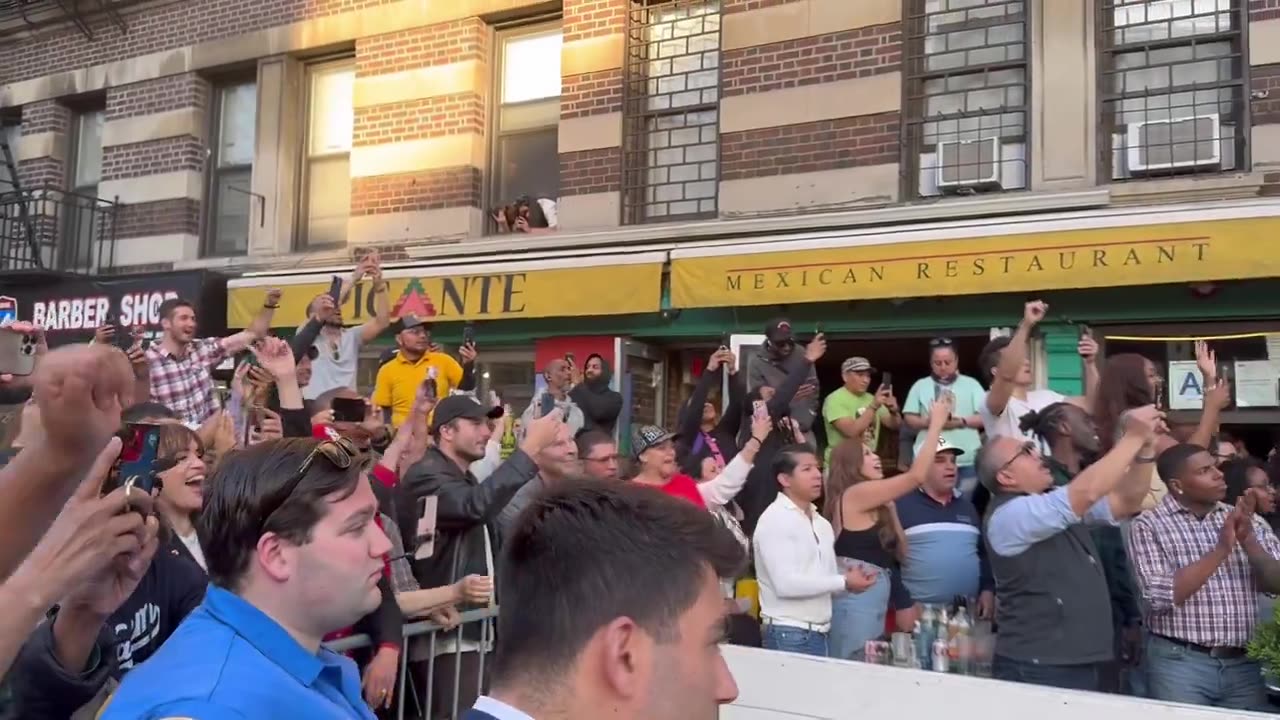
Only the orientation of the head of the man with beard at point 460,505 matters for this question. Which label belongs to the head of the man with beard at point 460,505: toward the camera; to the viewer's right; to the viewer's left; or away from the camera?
to the viewer's right

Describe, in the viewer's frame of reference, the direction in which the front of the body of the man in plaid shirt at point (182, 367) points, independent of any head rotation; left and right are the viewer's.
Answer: facing the viewer and to the right of the viewer

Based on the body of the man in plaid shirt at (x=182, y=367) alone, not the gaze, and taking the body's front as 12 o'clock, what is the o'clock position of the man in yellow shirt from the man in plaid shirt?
The man in yellow shirt is roughly at 10 o'clock from the man in plaid shirt.

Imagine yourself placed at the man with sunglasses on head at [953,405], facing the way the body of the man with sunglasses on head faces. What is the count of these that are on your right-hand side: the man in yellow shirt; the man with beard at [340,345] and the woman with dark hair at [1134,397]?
2

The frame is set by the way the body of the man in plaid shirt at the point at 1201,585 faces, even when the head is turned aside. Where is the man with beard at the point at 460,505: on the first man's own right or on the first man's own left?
on the first man's own right

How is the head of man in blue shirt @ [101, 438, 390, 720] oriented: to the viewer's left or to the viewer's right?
to the viewer's right

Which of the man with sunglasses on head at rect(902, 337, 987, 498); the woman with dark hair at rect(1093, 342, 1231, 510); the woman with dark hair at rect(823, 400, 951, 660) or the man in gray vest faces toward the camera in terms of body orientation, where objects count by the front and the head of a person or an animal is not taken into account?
the man with sunglasses on head

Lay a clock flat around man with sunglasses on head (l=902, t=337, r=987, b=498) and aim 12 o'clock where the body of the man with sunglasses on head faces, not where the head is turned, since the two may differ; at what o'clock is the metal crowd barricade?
The metal crowd barricade is roughly at 1 o'clock from the man with sunglasses on head.

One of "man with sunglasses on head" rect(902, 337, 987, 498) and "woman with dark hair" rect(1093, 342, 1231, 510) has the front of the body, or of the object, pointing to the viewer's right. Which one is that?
the woman with dark hair

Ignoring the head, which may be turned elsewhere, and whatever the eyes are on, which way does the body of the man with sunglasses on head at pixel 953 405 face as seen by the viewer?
toward the camera

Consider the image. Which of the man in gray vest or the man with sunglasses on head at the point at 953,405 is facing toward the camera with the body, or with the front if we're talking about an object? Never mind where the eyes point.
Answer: the man with sunglasses on head
